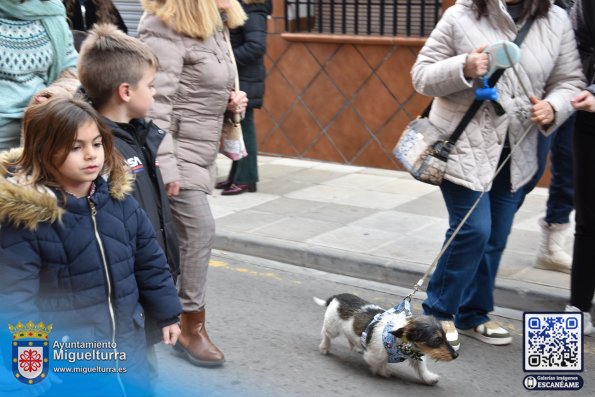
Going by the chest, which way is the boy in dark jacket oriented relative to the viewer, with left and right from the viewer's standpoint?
facing to the right of the viewer

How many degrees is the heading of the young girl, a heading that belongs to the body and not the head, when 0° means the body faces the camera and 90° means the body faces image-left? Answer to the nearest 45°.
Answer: approximately 315°

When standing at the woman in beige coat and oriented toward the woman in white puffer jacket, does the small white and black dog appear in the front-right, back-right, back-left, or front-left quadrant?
front-right

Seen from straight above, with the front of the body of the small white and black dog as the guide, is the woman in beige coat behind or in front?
behind

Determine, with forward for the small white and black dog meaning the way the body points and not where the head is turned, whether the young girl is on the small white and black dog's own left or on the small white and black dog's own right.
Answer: on the small white and black dog's own right

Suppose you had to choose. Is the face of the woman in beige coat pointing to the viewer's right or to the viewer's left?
to the viewer's right

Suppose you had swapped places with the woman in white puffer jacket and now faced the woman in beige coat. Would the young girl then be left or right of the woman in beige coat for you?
left

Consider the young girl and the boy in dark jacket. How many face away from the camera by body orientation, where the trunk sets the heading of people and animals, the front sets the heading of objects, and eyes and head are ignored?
0

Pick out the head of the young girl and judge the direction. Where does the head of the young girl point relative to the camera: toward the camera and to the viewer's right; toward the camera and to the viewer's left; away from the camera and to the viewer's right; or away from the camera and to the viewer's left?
toward the camera and to the viewer's right

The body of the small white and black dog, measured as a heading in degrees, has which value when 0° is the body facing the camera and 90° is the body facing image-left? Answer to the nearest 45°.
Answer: approximately 315°

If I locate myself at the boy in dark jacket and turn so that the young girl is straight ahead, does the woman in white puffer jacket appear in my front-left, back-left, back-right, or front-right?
back-left
